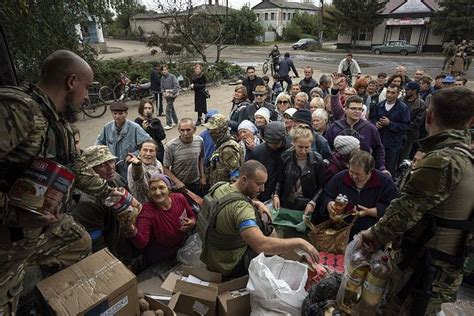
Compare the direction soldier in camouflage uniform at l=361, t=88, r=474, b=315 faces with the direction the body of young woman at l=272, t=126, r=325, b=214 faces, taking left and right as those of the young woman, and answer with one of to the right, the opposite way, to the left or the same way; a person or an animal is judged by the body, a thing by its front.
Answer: the opposite way

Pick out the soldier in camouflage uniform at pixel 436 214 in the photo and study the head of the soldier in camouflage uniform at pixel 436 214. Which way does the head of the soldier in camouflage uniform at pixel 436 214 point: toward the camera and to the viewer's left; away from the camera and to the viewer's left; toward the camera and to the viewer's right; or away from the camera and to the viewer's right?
away from the camera and to the viewer's left

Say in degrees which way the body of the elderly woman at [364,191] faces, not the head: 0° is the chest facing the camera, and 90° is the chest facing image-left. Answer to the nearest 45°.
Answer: approximately 45°

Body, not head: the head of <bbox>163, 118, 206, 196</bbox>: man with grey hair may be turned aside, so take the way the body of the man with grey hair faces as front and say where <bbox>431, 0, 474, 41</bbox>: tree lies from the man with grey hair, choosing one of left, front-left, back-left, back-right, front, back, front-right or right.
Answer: back-left

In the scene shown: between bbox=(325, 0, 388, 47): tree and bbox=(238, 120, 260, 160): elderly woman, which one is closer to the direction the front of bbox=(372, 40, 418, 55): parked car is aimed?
the tree

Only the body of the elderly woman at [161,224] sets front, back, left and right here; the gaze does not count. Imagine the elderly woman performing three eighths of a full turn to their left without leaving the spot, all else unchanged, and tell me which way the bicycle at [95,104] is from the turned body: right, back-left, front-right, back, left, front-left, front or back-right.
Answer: front-left

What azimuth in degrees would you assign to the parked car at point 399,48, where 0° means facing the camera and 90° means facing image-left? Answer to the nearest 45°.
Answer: approximately 90°
